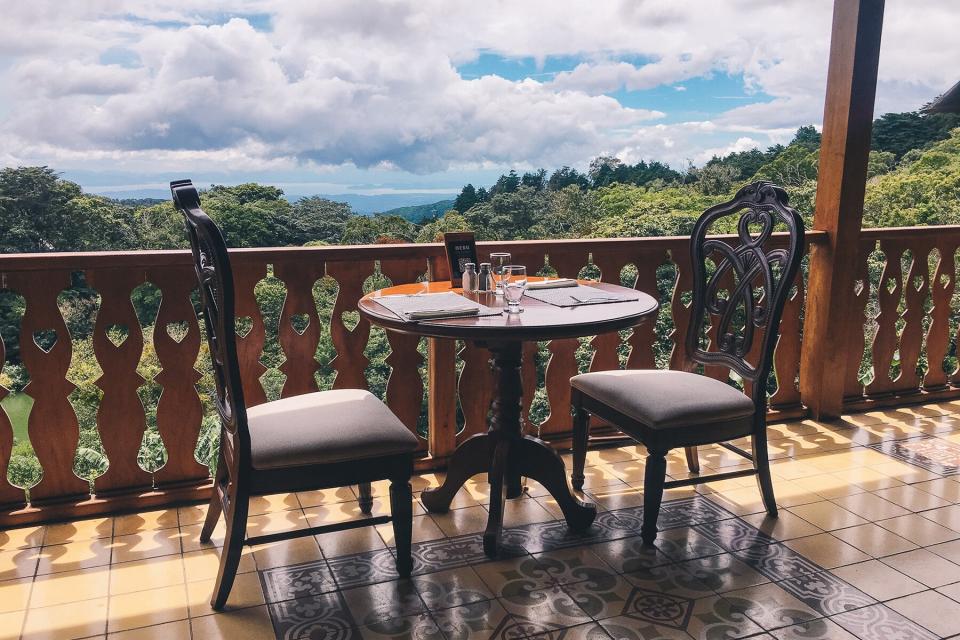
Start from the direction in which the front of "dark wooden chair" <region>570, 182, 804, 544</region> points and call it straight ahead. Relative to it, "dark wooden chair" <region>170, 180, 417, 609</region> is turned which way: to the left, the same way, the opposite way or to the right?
the opposite way

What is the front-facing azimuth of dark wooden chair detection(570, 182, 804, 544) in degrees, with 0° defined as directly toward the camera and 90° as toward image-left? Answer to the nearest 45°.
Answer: approximately 45°

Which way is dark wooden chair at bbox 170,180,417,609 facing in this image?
to the viewer's right

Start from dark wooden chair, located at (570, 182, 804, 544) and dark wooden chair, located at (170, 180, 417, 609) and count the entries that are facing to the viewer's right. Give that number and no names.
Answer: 1

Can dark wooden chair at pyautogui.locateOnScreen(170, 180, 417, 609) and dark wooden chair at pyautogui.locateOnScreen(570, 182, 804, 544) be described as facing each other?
yes

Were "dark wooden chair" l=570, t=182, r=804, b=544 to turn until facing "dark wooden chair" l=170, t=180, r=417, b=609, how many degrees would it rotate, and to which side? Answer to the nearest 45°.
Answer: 0° — it already faces it
